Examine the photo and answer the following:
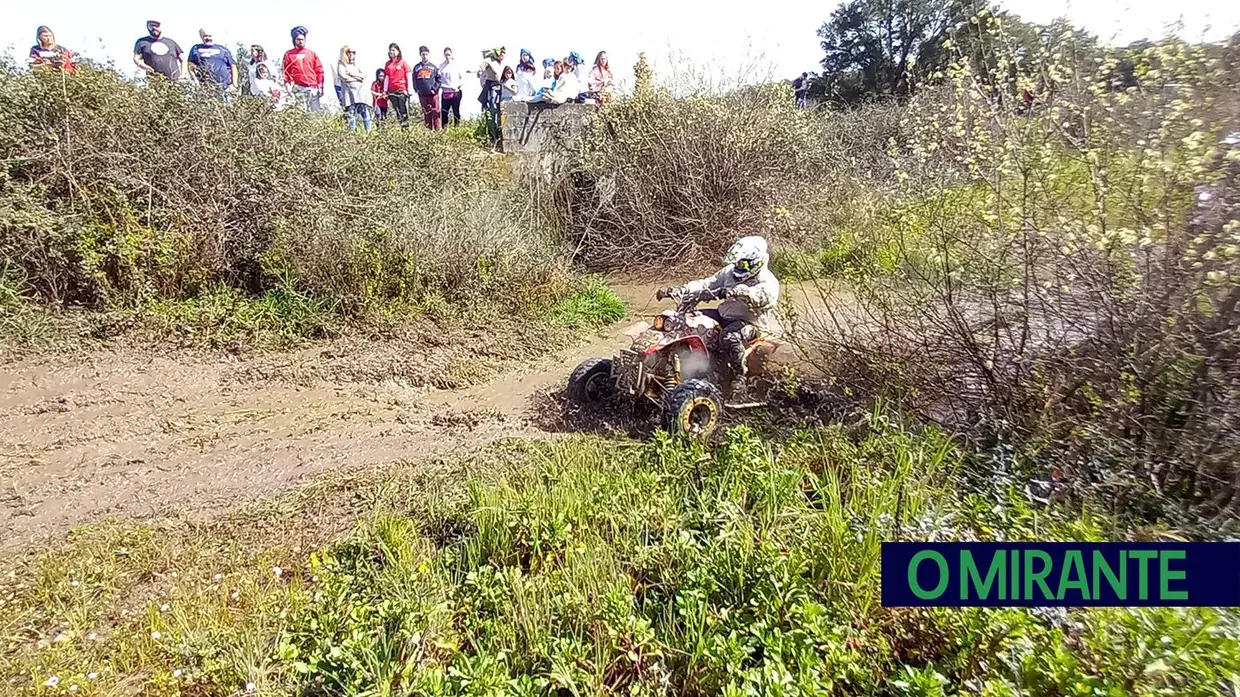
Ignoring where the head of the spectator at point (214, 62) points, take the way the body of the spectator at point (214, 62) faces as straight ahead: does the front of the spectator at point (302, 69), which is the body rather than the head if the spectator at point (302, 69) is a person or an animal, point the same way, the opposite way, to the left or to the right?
the same way

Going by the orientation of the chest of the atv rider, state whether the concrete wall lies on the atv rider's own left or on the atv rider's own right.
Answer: on the atv rider's own right

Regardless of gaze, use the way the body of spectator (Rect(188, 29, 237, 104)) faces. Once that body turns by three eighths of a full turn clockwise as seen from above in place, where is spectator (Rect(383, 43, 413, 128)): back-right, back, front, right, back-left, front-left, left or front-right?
right

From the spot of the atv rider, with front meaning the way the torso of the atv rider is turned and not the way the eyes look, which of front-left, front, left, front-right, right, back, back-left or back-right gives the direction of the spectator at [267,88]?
right

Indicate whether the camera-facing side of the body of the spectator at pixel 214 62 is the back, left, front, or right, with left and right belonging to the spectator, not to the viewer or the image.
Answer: front

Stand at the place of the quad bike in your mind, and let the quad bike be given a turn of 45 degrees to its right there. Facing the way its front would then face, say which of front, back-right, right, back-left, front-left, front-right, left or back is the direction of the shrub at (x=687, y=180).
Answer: right

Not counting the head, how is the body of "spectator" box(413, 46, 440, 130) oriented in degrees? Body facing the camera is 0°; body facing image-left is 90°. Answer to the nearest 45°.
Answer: approximately 0°

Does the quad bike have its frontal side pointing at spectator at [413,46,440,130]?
no

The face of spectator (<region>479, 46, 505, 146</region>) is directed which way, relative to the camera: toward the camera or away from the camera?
toward the camera

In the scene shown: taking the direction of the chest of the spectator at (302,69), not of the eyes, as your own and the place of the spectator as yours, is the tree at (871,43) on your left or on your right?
on your left

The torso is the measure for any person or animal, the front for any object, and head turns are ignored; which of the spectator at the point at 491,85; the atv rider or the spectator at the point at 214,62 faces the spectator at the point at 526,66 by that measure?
the spectator at the point at 491,85

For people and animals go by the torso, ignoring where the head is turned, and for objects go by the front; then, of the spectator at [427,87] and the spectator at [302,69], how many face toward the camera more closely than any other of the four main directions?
2

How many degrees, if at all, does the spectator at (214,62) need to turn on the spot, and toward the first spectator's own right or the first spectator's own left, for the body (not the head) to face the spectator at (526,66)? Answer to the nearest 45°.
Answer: approximately 90° to the first spectator's own left

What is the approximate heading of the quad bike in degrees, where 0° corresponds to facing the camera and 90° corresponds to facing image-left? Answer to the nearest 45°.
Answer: approximately 45°

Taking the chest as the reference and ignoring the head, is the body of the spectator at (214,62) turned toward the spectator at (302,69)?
no

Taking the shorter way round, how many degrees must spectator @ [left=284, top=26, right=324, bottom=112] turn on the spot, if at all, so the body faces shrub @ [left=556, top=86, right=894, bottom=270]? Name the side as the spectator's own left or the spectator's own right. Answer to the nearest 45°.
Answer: approximately 90° to the spectator's own left

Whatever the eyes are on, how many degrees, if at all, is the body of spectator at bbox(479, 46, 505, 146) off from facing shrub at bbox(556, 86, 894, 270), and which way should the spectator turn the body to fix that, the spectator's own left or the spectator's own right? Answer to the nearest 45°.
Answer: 0° — they already face it

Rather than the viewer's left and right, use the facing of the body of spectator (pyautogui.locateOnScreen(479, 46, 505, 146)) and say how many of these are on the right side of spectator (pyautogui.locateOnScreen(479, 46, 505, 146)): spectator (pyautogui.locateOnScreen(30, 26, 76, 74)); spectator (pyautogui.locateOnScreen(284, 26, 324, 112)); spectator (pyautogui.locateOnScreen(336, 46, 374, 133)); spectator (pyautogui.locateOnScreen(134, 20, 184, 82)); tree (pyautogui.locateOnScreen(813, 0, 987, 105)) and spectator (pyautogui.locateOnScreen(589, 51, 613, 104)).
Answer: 4

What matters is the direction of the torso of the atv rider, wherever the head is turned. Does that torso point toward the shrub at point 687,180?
no

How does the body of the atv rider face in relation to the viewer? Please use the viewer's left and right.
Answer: facing the viewer and to the left of the viewer

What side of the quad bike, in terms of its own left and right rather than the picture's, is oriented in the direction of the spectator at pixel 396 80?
right
